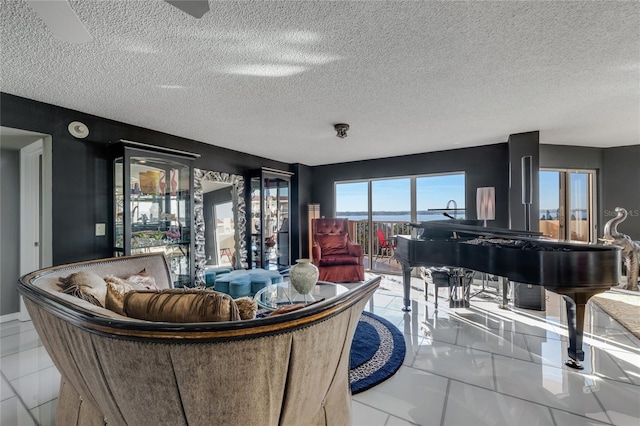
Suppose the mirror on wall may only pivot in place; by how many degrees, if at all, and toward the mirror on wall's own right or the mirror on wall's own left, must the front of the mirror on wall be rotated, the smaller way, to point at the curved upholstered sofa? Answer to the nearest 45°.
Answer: approximately 45° to the mirror on wall's own right

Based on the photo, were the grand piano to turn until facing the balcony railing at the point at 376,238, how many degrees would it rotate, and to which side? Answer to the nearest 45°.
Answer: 0° — it already faces it

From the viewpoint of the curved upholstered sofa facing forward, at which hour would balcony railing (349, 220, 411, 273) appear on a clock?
The balcony railing is roughly at 12 o'clock from the curved upholstered sofa.

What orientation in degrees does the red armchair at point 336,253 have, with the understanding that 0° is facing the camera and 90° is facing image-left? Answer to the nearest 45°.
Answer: approximately 315°

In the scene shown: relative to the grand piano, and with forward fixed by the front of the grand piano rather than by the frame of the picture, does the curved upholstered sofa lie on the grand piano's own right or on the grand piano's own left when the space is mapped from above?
on the grand piano's own left

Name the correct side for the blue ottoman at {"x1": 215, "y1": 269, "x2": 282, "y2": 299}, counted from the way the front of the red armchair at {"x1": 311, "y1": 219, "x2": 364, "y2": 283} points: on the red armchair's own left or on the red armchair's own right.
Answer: on the red armchair's own right

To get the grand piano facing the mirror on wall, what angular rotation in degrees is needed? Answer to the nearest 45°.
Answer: approximately 45° to its left

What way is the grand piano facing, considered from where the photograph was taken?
facing away from the viewer and to the left of the viewer

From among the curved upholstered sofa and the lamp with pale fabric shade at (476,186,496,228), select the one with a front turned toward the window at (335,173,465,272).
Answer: the curved upholstered sofa
